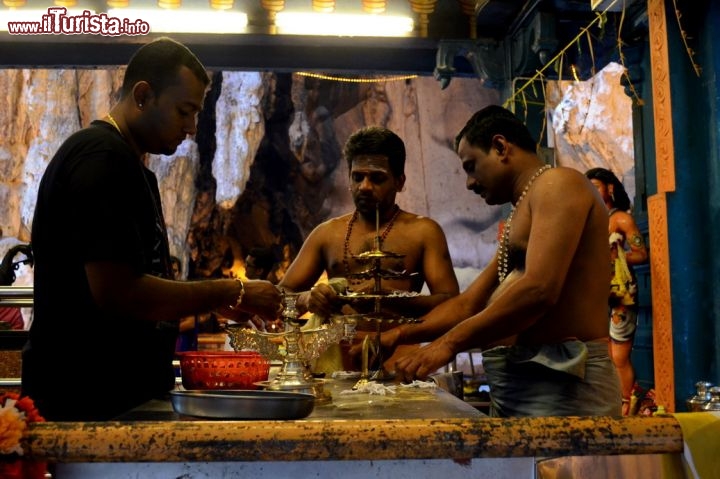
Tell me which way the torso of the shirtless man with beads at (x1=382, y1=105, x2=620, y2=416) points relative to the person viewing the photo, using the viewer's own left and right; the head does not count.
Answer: facing to the left of the viewer

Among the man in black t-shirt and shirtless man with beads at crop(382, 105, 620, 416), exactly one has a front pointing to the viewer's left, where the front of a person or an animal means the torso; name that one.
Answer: the shirtless man with beads

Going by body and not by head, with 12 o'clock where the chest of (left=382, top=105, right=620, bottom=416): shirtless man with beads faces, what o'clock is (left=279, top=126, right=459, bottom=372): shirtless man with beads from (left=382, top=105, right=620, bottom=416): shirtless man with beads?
(left=279, top=126, right=459, bottom=372): shirtless man with beads is roughly at 2 o'clock from (left=382, top=105, right=620, bottom=416): shirtless man with beads.

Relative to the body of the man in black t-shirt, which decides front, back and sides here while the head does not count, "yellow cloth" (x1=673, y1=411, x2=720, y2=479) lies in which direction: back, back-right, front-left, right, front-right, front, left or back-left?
front-right

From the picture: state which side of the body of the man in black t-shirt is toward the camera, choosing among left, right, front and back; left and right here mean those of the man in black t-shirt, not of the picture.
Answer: right

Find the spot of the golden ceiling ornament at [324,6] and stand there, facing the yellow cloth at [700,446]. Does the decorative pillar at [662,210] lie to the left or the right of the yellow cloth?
left

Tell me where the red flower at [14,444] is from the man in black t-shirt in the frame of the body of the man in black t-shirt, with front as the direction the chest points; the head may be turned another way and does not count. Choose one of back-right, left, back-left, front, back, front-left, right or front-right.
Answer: right

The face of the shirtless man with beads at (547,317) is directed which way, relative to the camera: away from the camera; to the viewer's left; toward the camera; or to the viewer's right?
to the viewer's left

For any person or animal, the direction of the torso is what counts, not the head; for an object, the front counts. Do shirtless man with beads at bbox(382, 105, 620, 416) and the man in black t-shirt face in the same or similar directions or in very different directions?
very different directions

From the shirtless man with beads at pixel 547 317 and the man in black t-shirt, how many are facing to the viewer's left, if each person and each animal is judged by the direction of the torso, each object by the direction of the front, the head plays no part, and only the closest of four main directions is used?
1

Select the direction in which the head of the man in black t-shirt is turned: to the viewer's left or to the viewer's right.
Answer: to the viewer's right
